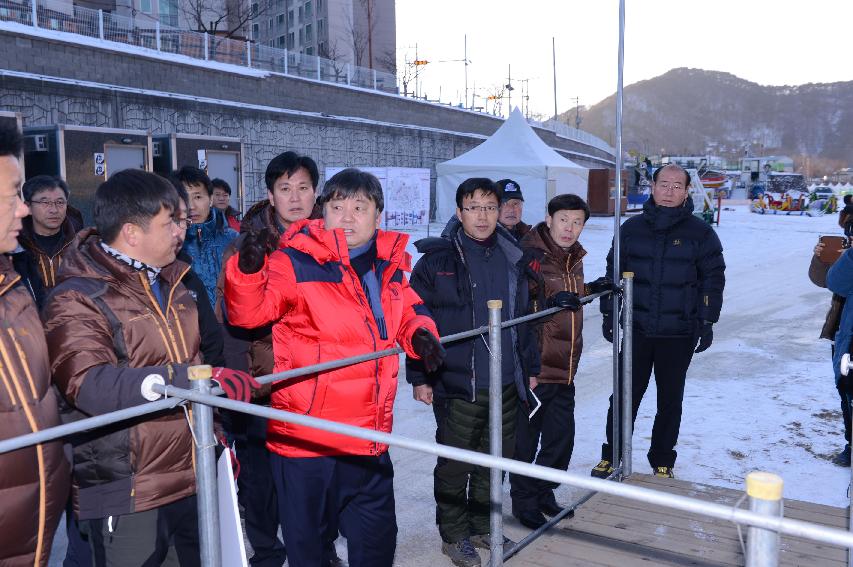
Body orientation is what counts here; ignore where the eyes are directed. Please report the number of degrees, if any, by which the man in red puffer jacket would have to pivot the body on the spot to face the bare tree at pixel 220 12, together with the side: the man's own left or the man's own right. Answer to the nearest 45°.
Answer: approximately 135° to the man's own left

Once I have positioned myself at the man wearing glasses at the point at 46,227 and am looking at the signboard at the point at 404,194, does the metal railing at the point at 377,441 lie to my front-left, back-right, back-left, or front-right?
back-right

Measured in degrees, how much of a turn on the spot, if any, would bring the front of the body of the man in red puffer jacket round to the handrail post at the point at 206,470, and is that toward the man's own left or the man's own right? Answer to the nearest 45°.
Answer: approximately 45° to the man's own right

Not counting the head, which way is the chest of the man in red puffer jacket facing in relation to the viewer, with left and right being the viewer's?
facing the viewer and to the right of the viewer

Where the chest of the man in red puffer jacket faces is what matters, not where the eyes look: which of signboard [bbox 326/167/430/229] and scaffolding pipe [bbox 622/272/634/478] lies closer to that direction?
the scaffolding pipe

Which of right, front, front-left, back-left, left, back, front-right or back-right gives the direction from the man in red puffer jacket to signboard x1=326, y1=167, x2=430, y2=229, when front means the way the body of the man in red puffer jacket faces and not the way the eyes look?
back-left

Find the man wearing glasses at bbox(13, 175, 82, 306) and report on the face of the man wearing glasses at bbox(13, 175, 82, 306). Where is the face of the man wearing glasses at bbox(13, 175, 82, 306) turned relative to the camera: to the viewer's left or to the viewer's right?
to the viewer's right

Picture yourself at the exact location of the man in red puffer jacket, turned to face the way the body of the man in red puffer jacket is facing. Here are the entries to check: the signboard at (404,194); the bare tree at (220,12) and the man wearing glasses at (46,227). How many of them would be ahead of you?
0

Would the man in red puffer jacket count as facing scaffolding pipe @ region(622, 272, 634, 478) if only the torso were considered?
no

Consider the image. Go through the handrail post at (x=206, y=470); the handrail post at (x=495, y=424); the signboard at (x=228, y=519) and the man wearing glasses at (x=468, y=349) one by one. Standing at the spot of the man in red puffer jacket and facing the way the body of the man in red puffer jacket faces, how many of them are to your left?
2

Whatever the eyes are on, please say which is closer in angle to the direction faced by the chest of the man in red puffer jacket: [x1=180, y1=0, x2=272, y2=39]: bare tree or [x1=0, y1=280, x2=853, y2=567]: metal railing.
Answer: the metal railing

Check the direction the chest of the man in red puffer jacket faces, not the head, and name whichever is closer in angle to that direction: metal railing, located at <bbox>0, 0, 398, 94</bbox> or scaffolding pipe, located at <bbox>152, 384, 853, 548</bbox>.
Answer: the scaffolding pipe

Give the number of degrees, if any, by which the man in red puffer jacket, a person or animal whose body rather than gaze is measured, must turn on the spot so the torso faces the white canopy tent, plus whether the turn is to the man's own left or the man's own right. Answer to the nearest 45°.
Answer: approximately 135° to the man's own left

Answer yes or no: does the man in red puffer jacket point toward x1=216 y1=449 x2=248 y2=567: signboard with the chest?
no

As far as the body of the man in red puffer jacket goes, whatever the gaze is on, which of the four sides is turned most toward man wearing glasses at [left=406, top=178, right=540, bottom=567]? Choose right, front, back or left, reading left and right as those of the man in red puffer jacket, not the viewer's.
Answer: left

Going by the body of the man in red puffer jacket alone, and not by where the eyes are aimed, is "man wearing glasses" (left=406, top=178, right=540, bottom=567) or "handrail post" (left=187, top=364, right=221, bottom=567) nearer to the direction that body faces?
the handrail post
